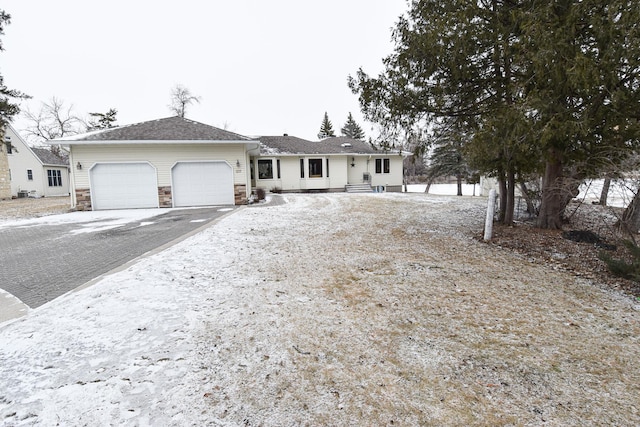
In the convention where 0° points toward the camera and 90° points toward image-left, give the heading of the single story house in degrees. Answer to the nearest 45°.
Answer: approximately 0°

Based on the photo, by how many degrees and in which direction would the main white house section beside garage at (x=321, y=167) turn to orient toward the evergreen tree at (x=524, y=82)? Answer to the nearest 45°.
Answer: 0° — it already faces it

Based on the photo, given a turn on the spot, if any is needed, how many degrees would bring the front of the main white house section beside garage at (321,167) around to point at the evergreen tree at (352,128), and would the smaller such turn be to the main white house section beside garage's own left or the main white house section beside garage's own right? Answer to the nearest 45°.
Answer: approximately 180°

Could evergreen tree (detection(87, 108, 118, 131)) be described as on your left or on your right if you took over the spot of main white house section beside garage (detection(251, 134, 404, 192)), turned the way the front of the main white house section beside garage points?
on your right

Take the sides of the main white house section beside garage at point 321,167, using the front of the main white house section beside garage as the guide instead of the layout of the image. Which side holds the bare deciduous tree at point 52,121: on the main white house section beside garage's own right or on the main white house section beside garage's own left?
on the main white house section beside garage's own right

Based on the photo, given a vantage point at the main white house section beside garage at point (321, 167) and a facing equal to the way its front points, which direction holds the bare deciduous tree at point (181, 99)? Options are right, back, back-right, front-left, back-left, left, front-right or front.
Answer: back-right

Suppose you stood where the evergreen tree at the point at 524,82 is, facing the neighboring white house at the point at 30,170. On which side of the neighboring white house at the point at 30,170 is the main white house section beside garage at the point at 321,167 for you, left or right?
right

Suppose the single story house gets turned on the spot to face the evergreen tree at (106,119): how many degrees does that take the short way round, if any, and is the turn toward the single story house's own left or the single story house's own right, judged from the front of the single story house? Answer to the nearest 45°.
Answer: approximately 180°

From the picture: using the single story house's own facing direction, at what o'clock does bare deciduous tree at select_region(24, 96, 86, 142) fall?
The bare deciduous tree is roughly at 5 o'clock from the single story house.

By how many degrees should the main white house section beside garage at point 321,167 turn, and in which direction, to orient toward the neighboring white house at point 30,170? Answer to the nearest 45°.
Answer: approximately 90° to its right

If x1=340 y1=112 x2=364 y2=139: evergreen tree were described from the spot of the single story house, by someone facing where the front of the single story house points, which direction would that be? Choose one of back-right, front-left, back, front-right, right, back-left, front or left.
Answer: back-left
